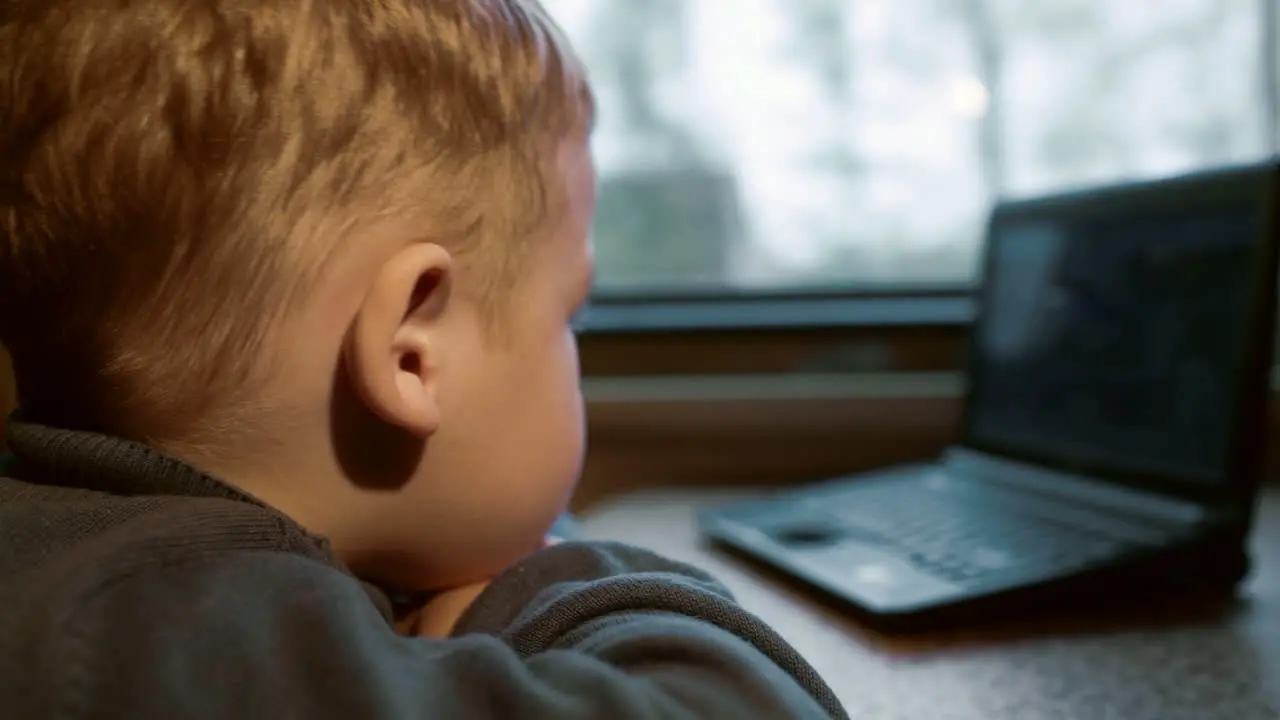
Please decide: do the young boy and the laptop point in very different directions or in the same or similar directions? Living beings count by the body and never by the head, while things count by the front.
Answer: very different directions

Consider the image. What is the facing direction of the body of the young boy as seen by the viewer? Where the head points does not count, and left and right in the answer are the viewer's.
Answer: facing away from the viewer and to the right of the viewer

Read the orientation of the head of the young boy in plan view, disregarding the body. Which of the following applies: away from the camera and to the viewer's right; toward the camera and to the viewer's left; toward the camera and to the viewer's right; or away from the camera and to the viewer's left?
away from the camera and to the viewer's right

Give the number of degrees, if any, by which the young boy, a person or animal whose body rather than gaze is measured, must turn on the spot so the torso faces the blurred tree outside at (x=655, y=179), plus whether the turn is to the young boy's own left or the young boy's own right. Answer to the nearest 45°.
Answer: approximately 45° to the young boy's own left

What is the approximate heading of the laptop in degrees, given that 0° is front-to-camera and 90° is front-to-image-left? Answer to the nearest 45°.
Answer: approximately 45°

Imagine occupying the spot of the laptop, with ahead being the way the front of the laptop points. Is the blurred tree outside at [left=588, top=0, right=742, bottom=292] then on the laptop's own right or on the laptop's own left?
on the laptop's own right
